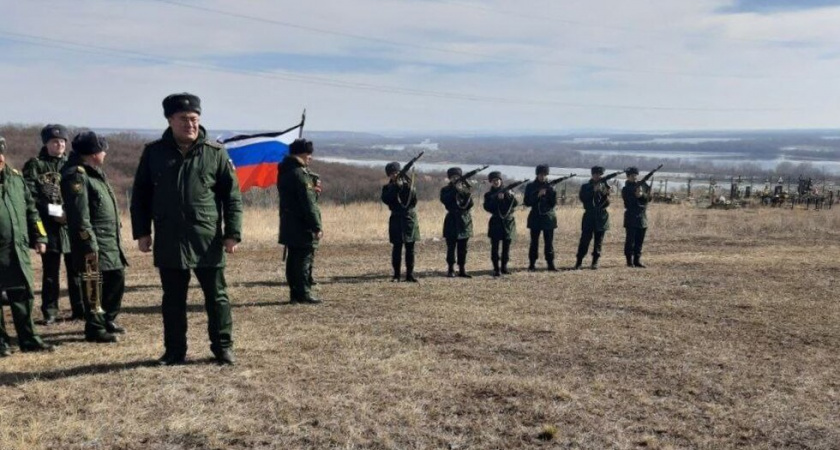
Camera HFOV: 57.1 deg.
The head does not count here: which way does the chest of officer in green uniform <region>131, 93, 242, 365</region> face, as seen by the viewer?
toward the camera

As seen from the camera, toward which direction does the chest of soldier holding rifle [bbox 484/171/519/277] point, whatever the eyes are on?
toward the camera

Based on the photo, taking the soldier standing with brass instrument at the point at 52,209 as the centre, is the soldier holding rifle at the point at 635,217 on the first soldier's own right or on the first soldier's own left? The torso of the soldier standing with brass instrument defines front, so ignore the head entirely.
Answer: on the first soldier's own left

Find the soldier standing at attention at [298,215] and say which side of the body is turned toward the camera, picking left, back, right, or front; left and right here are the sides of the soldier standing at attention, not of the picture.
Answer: right

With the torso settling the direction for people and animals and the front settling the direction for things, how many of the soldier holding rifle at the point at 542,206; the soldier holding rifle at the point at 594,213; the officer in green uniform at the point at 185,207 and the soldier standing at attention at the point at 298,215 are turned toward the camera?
3

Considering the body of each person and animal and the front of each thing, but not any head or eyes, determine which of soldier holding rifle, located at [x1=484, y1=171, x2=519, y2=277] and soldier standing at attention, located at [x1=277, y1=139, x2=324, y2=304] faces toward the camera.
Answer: the soldier holding rifle

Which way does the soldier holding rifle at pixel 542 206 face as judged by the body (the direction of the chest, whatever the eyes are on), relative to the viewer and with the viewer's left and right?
facing the viewer

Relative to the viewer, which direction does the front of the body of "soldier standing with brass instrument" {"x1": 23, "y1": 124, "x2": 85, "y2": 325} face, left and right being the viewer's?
facing the viewer and to the right of the viewer

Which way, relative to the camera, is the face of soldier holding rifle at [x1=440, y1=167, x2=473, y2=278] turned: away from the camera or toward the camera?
toward the camera

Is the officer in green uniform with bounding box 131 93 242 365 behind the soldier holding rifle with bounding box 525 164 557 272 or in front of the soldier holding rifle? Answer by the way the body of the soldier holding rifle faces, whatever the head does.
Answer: in front

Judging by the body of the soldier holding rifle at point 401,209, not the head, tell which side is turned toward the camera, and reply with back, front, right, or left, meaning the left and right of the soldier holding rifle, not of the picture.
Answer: front

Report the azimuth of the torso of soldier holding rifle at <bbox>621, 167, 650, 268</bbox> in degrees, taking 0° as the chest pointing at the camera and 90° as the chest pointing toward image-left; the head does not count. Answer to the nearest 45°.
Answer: approximately 315°

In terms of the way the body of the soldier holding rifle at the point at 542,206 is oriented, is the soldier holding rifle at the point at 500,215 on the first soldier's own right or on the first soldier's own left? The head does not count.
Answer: on the first soldier's own right

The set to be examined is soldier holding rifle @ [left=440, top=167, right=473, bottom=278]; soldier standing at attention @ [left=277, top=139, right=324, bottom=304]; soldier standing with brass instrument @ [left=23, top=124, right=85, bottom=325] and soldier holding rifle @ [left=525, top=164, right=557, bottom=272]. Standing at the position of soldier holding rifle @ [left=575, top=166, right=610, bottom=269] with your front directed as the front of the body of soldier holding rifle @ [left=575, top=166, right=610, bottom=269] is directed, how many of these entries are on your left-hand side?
0

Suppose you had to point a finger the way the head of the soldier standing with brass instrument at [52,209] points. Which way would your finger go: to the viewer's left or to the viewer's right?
to the viewer's right

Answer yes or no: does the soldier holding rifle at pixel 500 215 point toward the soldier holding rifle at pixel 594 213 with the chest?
no

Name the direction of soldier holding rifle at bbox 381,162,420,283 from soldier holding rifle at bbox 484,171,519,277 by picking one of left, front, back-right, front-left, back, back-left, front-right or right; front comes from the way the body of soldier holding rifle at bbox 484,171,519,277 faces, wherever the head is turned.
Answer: front-right

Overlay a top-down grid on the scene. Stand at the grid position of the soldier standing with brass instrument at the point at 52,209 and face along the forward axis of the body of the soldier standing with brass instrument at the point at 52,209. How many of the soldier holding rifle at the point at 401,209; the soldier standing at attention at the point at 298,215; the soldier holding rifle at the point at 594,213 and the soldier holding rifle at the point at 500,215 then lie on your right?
0

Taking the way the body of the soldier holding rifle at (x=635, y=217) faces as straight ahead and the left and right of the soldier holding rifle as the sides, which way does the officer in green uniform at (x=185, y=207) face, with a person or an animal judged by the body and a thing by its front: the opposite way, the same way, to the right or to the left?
the same way
